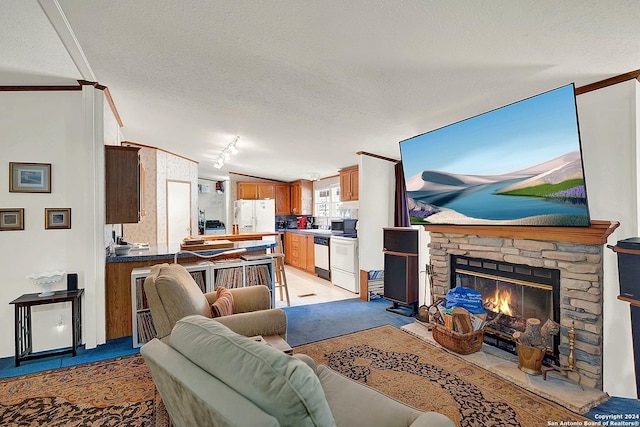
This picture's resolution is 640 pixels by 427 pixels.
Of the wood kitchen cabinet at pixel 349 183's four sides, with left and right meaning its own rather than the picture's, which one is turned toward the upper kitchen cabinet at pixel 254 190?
right

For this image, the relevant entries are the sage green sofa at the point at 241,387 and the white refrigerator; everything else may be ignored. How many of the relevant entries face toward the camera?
1

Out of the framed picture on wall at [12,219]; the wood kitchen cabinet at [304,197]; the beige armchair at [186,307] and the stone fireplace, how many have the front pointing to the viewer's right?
1

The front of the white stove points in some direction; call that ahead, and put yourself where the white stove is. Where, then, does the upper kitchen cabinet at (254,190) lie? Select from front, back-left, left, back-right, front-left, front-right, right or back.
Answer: right

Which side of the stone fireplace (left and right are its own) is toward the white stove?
right

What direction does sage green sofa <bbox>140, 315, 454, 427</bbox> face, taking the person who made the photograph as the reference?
facing away from the viewer and to the right of the viewer

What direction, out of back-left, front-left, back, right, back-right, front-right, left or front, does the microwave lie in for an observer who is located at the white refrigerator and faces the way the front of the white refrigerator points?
front-left

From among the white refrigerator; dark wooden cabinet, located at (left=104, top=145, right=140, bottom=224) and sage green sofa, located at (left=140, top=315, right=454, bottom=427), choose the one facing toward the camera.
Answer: the white refrigerator

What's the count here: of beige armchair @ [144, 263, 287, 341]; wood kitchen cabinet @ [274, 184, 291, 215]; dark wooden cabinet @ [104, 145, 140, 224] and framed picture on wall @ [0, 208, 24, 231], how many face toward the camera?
2

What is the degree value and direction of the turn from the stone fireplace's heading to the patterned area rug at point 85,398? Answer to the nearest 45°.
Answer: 0° — it already faces it

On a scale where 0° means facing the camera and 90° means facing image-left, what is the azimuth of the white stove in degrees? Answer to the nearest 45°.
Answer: approximately 45°

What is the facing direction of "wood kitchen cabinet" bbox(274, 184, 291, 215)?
toward the camera

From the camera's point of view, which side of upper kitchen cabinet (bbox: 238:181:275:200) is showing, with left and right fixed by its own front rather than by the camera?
front

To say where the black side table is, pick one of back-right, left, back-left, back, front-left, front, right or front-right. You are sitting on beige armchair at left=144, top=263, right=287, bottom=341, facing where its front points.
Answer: back-left

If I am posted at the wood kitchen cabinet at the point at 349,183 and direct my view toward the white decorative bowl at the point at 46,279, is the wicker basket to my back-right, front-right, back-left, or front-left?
front-left

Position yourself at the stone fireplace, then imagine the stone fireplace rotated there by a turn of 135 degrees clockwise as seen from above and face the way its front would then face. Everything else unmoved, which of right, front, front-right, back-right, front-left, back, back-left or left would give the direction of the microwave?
front-left

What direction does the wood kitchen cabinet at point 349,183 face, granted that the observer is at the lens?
facing the viewer and to the left of the viewer
